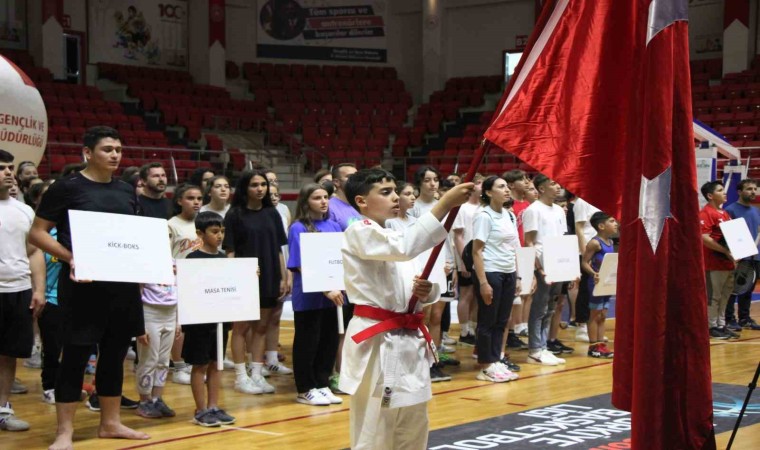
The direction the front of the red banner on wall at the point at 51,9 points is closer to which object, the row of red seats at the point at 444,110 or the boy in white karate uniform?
the boy in white karate uniform

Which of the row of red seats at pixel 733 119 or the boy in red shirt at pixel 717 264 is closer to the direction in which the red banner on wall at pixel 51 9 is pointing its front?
the boy in red shirt

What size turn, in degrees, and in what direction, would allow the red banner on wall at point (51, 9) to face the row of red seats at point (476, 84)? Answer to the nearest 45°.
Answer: approximately 90° to its left

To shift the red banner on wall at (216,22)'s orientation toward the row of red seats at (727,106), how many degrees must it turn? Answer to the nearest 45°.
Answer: approximately 45° to its left

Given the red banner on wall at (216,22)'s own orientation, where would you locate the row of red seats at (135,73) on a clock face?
The row of red seats is roughly at 2 o'clock from the red banner on wall.

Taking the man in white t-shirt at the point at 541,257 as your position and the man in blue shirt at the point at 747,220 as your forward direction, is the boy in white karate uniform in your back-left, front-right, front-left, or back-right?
back-right

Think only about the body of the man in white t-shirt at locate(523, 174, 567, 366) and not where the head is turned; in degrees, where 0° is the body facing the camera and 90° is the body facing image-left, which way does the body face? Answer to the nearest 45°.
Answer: approximately 315°

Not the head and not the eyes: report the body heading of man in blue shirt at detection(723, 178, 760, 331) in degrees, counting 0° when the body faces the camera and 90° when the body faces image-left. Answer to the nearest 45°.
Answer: approximately 315°

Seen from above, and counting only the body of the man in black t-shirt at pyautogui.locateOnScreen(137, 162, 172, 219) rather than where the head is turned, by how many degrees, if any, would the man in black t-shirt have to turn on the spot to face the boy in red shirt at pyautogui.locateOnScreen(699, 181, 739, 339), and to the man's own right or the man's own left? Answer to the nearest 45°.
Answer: approximately 45° to the man's own left

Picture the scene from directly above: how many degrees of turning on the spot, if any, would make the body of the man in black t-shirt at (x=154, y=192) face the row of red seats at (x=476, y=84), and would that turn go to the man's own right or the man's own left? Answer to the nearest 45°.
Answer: approximately 90° to the man's own left

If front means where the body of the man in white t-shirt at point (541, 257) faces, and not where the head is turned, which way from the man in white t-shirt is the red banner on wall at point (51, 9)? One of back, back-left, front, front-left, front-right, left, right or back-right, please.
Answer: back

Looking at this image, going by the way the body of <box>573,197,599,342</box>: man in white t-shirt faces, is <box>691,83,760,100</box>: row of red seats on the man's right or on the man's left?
on the man's left
